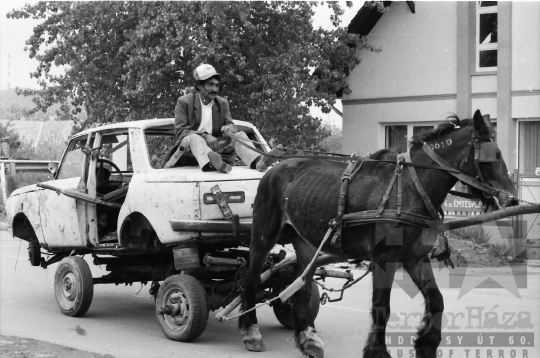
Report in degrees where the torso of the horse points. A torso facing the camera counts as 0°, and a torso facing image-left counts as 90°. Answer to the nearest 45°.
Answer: approximately 270°

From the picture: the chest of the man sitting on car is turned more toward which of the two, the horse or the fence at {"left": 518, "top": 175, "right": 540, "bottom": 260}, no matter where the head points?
the horse

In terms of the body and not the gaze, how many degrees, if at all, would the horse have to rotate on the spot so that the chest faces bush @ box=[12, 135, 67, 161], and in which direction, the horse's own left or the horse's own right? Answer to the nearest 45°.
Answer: approximately 135° to the horse's own left

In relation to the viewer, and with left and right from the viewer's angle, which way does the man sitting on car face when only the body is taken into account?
facing the viewer and to the right of the viewer

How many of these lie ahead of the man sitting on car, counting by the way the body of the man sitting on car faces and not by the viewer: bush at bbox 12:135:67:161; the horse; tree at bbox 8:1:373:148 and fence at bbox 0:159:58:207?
1

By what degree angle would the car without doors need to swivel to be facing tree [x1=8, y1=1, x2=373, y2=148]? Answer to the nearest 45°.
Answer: approximately 45° to its right

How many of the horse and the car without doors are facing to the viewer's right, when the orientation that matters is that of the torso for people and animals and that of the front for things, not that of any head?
1

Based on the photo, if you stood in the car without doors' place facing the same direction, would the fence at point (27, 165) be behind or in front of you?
in front

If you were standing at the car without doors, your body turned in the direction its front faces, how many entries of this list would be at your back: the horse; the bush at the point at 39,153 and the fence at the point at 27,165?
1

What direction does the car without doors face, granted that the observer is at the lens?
facing away from the viewer and to the left of the viewer

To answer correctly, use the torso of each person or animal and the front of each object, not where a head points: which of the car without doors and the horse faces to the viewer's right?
the horse

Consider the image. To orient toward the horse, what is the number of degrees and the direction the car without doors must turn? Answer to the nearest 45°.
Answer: approximately 180°

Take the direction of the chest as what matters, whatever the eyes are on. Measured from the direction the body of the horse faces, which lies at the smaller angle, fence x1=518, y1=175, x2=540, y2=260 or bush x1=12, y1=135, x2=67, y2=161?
the fence
